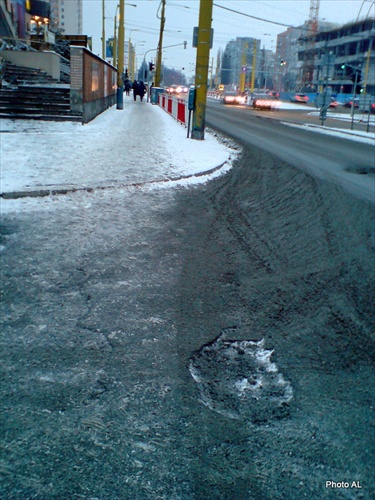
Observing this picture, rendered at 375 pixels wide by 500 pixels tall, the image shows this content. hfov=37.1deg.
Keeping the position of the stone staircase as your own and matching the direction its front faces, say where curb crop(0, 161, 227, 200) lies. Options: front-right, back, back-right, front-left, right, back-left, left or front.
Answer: front

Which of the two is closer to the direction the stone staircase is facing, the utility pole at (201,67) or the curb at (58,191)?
the curb

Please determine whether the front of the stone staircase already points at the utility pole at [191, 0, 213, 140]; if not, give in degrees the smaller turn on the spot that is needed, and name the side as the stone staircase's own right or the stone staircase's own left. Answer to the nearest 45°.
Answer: approximately 45° to the stone staircase's own left

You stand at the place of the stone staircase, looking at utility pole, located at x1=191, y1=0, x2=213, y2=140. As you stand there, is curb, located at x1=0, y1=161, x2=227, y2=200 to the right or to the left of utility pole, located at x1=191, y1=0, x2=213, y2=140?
right

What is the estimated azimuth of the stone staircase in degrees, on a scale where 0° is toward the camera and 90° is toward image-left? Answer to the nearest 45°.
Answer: approximately 0°
